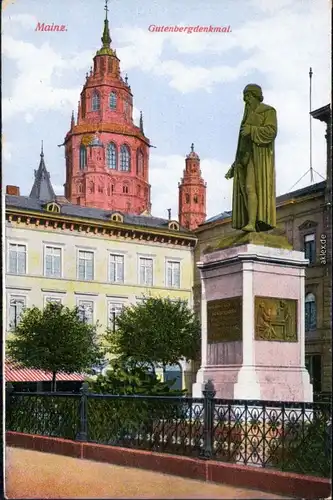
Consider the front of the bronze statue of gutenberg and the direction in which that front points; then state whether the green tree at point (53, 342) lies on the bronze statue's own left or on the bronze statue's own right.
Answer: on the bronze statue's own right

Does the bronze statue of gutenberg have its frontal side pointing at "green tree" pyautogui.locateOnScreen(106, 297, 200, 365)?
no

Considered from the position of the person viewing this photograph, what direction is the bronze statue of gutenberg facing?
facing the viewer and to the left of the viewer
